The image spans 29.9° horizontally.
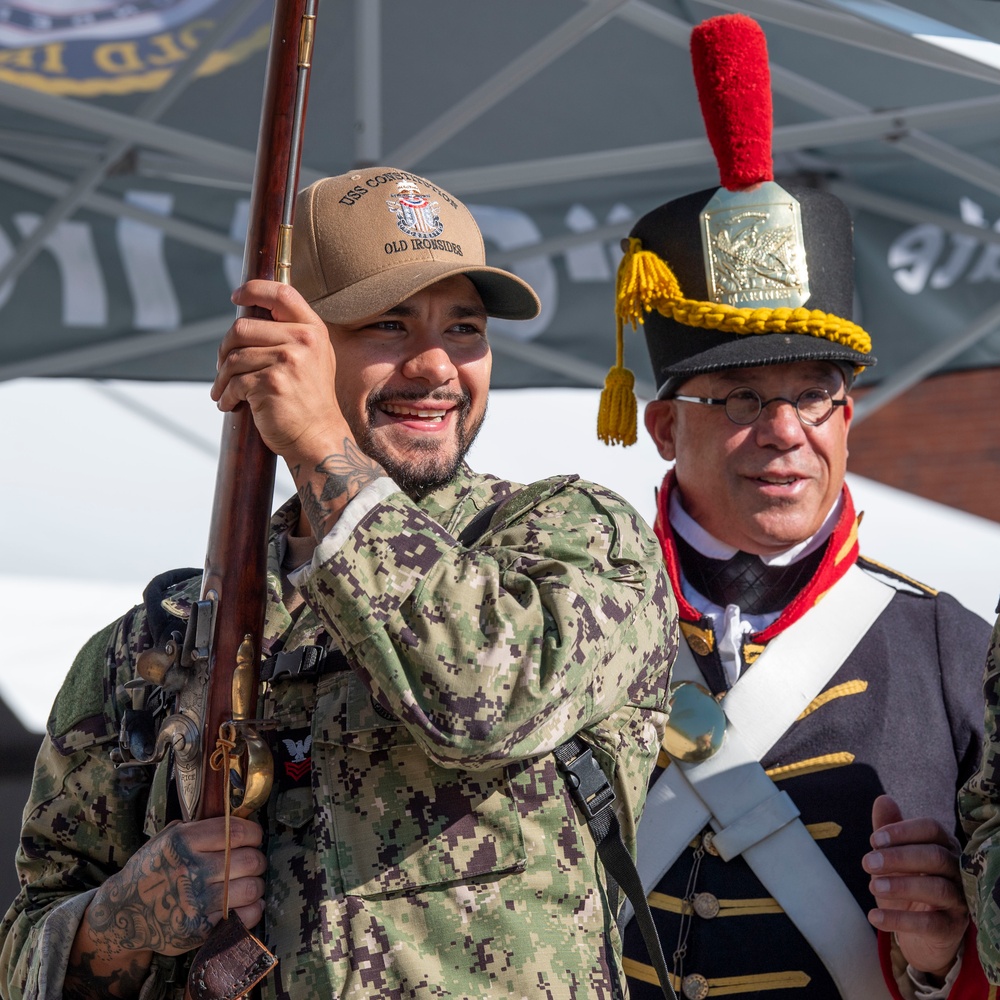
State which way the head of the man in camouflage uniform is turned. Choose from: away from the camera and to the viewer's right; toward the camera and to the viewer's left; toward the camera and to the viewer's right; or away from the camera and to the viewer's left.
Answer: toward the camera and to the viewer's right

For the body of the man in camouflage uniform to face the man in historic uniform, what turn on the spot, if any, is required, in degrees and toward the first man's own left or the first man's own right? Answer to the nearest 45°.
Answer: approximately 135° to the first man's own left

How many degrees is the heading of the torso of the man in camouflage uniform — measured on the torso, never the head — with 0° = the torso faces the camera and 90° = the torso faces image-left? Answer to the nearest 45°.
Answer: approximately 0°
